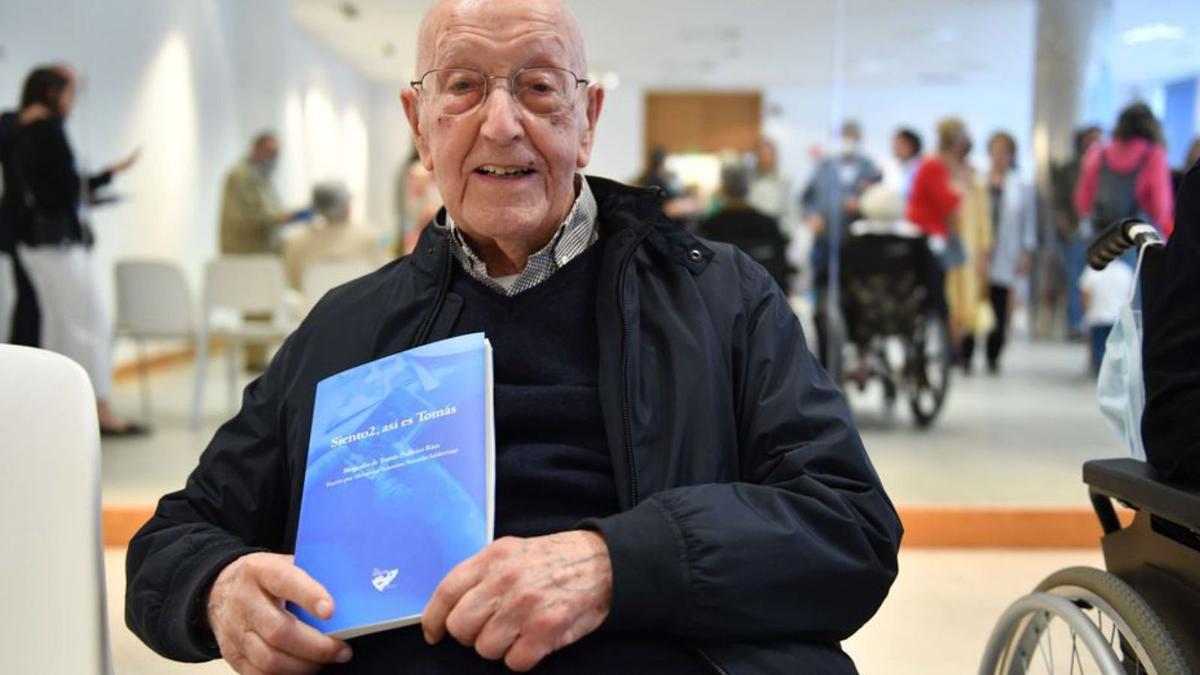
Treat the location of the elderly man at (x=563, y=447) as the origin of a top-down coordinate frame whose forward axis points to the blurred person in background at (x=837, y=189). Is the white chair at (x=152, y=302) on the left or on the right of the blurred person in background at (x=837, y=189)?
left

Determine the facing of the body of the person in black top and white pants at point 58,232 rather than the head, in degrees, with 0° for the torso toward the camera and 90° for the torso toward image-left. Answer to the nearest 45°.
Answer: approximately 270°

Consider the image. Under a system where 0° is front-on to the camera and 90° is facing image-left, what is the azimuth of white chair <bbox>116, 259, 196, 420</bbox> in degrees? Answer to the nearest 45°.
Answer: approximately 180°

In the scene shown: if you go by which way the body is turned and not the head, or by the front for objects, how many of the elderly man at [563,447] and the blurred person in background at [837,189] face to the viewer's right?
0

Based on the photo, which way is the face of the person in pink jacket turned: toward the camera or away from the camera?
away from the camera

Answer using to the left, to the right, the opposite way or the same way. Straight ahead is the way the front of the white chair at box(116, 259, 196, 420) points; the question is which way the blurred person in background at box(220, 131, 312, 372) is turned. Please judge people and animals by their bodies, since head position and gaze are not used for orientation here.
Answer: to the right
